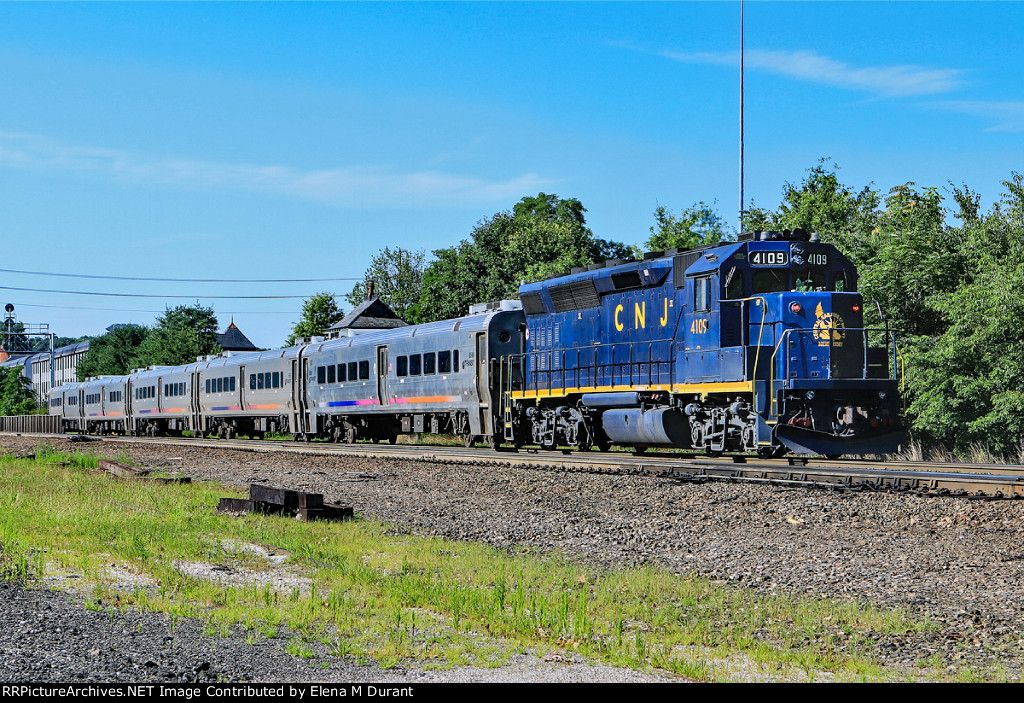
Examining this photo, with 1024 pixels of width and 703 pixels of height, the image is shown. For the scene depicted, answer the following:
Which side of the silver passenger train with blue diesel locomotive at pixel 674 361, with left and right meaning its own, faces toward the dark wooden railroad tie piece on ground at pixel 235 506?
right

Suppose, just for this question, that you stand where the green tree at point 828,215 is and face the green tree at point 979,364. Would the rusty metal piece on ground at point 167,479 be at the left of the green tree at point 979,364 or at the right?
right

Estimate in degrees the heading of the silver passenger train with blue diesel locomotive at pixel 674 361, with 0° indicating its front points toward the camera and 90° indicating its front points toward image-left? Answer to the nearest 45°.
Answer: approximately 315°

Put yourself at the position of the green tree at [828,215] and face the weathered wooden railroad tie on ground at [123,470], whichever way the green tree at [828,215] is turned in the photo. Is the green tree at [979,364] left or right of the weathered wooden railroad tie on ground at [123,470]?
left

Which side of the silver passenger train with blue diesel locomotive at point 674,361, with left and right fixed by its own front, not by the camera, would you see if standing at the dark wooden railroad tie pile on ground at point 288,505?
right

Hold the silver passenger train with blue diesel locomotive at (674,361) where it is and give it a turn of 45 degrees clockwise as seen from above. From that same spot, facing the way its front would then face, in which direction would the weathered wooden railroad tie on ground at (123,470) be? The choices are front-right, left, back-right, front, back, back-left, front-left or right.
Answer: right
